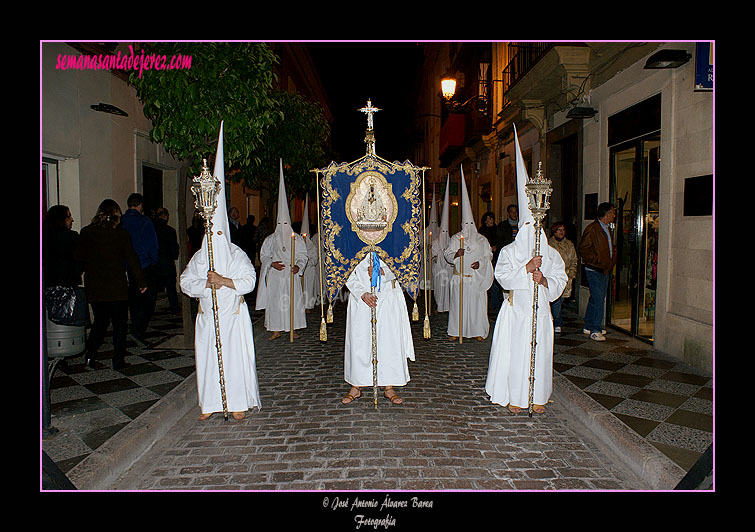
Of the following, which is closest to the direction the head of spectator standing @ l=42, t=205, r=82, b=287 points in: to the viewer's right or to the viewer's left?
to the viewer's right

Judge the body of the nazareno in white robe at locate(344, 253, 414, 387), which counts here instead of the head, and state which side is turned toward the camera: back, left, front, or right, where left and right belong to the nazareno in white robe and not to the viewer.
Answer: front

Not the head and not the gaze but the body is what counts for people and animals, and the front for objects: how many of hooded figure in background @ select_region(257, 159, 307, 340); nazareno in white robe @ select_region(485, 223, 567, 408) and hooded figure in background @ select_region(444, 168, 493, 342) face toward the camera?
3

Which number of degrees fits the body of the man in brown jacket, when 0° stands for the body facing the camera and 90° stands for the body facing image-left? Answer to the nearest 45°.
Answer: approximately 315°

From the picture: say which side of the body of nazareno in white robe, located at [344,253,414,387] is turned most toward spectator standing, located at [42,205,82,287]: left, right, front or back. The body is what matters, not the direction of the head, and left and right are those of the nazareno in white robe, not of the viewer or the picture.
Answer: right

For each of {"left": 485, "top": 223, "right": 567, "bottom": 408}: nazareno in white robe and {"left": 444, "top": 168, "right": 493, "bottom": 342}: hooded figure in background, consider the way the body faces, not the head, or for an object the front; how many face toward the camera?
2

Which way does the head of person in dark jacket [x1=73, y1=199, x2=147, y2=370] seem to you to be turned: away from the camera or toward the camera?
away from the camera

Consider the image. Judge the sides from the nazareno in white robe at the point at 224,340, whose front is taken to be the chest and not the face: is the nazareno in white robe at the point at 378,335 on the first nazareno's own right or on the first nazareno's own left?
on the first nazareno's own left

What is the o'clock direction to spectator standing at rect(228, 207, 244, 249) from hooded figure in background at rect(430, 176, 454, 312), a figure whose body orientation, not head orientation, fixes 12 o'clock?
The spectator standing is roughly at 3 o'clock from the hooded figure in background.

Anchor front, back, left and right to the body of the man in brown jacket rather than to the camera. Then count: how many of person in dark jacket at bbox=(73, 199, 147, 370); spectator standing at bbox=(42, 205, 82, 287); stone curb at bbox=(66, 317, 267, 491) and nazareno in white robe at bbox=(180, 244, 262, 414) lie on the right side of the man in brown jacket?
4

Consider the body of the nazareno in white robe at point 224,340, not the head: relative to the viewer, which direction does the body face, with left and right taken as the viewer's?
facing the viewer

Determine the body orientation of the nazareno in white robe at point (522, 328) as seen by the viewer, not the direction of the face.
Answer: toward the camera

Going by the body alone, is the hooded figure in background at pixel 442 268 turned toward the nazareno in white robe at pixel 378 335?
yes
